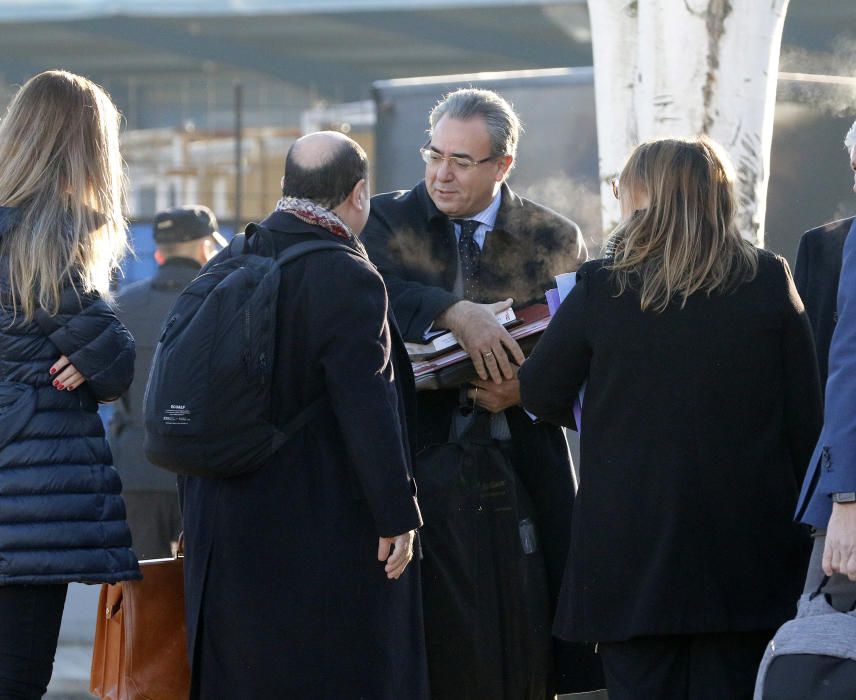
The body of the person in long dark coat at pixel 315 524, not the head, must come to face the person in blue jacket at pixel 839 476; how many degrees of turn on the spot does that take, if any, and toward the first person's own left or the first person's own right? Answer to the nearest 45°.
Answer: approximately 90° to the first person's own right

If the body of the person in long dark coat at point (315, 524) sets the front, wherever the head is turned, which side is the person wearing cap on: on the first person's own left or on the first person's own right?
on the first person's own left

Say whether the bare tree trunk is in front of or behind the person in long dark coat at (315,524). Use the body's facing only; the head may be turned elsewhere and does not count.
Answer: in front

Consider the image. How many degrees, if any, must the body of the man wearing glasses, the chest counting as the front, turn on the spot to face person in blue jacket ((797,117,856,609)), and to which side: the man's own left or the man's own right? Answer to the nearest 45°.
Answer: approximately 90° to the man's own left

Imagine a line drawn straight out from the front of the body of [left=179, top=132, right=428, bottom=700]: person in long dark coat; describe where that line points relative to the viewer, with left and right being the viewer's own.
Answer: facing away from the viewer and to the right of the viewer

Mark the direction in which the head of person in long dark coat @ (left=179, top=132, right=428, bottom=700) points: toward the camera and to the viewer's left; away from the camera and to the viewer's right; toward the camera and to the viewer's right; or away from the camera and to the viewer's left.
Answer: away from the camera and to the viewer's right

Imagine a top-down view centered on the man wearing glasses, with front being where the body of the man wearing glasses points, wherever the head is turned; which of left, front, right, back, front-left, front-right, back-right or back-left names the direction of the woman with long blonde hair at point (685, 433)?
left

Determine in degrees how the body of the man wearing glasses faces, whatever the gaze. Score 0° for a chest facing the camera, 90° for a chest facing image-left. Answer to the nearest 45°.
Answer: approximately 45°

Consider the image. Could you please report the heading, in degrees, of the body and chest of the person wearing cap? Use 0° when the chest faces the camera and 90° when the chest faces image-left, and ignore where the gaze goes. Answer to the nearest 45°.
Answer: approximately 180°

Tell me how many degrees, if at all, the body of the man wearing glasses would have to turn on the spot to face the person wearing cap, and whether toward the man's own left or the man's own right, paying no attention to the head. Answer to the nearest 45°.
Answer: approximately 90° to the man's own right

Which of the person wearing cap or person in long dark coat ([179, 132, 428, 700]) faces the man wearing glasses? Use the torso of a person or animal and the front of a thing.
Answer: the person in long dark coat

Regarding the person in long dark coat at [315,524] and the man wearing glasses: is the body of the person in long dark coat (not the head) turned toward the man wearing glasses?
yes

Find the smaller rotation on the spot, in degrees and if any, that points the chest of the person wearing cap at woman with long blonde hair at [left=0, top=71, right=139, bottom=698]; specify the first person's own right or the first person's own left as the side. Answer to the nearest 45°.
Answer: approximately 180°

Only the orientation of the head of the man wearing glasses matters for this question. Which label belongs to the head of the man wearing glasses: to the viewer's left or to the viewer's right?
to the viewer's left
